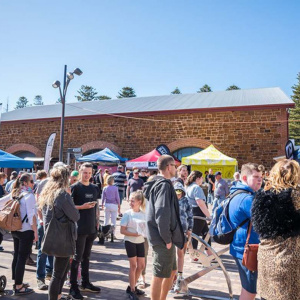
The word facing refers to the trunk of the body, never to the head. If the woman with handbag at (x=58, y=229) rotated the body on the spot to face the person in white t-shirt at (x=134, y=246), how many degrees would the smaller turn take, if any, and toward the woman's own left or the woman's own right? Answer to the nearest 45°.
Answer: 0° — they already face them

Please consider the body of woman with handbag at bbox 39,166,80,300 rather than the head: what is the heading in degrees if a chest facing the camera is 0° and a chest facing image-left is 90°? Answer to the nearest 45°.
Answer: approximately 225°

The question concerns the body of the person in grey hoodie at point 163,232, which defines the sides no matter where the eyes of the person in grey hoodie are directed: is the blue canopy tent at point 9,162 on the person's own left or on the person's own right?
on the person's own left

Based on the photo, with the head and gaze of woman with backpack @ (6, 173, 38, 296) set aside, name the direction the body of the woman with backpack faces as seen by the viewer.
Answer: to the viewer's right
